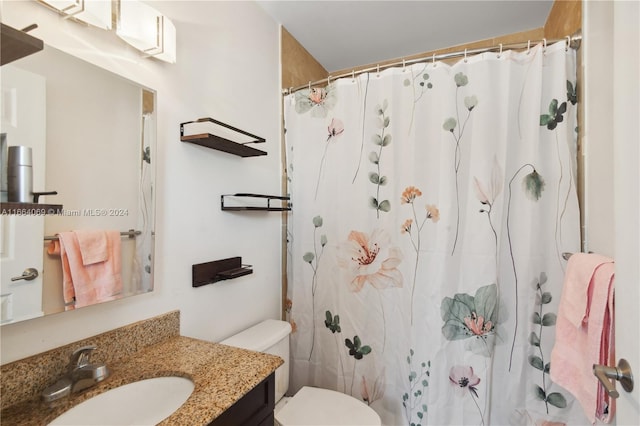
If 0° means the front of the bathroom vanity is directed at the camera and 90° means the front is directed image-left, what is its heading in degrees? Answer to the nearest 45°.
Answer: approximately 315°

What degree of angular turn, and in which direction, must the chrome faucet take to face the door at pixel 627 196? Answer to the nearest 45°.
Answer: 0° — it already faces it

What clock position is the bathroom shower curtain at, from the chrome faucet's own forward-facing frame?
The bathroom shower curtain is roughly at 11 o'clock from the chrome faucet.

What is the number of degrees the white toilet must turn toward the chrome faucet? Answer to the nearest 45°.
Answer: approximately 90° to its right

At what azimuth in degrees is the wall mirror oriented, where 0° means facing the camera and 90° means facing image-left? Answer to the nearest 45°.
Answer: approximately 315°

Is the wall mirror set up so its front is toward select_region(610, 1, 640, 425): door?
yes
